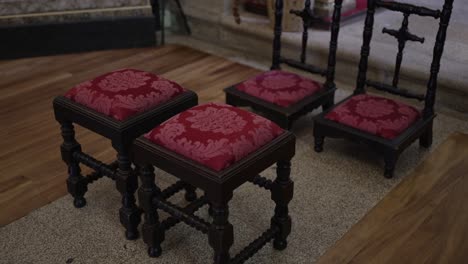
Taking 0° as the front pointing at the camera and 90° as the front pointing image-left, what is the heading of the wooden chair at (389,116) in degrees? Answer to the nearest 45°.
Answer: approximately 45°

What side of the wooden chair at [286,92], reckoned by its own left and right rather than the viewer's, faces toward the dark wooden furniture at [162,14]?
right

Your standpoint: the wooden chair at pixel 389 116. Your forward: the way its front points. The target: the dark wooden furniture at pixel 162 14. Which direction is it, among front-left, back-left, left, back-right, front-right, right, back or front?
right

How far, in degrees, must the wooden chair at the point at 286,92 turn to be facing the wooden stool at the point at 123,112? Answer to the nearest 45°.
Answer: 0° — it already faces it

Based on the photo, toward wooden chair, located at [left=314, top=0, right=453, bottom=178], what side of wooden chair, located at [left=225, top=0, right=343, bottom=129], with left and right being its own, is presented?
left

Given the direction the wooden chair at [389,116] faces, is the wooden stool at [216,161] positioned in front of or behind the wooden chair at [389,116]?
in front

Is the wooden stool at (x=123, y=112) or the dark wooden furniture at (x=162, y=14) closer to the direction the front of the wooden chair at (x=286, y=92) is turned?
the wooden stool

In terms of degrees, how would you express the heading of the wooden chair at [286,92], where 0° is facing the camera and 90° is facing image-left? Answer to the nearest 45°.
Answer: approximately 45°

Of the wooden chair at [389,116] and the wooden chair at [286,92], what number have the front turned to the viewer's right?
0

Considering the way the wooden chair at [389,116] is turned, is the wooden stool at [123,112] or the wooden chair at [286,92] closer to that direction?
the wooden stool
